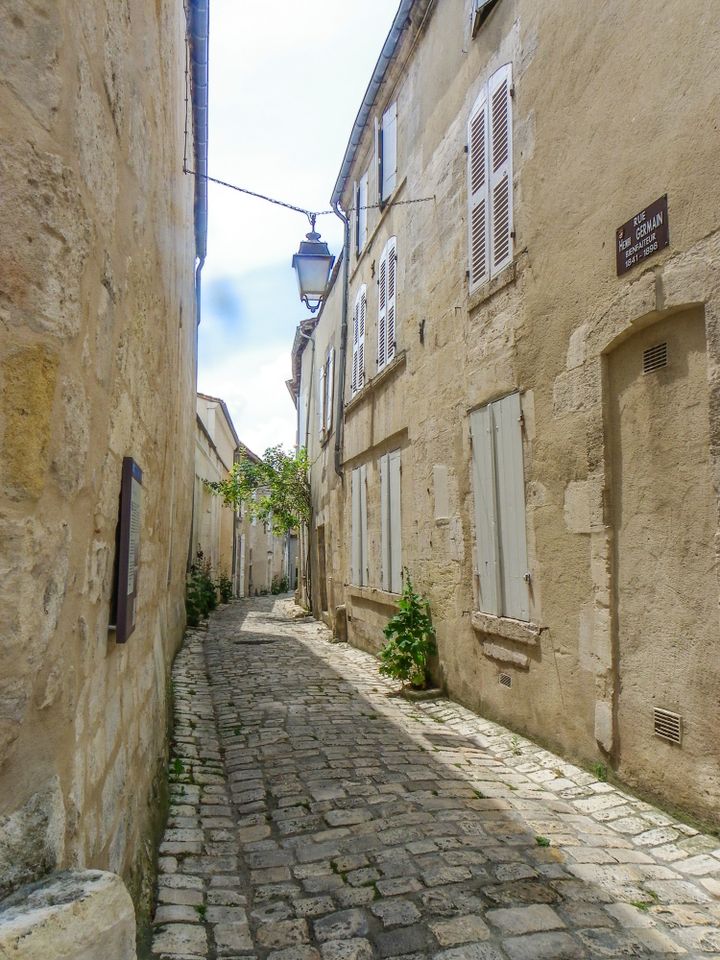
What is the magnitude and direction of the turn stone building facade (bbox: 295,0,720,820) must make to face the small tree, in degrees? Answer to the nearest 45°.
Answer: approximately 90° to its right

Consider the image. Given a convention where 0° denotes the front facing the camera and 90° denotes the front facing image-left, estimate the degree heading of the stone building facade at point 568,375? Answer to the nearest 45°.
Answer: approximately 45°

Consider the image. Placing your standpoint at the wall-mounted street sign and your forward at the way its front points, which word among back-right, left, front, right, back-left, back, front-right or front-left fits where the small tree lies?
right

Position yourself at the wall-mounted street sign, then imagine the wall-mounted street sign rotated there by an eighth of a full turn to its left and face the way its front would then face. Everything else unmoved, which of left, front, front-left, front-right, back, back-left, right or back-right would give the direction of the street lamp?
back-right

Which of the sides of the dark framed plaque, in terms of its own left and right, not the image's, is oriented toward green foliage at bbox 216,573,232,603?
left

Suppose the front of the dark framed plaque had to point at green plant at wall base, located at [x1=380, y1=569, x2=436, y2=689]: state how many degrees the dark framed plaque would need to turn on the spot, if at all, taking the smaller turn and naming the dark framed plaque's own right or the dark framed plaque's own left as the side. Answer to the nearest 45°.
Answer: approximately 45° to the dark framed plaque's own left

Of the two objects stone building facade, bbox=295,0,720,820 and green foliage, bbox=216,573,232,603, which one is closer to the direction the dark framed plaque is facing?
the stone building facade

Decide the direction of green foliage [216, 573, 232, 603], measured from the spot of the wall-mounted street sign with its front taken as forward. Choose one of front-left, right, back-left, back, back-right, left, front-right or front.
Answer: right

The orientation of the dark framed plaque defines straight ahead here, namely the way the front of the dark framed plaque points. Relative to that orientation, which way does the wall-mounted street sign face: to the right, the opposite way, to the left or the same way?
the opposite way

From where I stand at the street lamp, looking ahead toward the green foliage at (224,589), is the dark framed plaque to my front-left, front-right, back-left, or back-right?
back-left

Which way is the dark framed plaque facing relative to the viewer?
to the viewer's right

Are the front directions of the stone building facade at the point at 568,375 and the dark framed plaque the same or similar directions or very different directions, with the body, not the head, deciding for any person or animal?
very different directions

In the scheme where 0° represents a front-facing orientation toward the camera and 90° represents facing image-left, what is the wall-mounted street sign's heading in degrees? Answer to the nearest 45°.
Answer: approximately 45°

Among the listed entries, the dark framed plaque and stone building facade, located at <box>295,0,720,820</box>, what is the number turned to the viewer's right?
1

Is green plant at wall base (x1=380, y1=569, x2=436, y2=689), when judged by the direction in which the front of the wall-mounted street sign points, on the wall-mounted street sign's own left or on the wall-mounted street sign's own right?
on the wall-mounted street sign's own right
